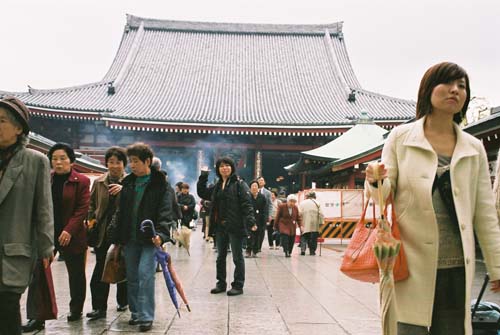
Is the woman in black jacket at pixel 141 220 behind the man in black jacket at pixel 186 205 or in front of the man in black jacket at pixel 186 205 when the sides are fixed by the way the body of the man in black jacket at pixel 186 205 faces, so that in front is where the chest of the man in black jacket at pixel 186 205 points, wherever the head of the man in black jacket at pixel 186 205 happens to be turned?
in front

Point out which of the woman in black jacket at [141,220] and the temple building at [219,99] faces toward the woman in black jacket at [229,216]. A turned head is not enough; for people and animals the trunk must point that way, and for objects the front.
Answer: the temple building

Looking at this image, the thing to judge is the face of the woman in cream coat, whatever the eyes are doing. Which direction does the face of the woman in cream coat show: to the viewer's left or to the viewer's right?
to the viewer's right

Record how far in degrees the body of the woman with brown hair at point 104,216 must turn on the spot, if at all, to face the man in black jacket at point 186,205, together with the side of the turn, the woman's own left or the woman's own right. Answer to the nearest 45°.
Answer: approximately 180°

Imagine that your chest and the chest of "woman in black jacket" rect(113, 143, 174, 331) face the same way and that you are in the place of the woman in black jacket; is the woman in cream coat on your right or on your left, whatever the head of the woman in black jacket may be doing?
on your left

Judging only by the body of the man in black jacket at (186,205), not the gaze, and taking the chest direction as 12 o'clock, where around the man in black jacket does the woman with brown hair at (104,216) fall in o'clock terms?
The woman with brown hair is roughly at 12 o'clock from the man in black jacket.

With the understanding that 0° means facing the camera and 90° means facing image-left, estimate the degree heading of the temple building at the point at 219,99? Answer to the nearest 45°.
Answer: approximately 0°

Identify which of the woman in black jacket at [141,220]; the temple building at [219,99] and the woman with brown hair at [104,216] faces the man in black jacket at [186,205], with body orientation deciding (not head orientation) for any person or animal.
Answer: the temple building

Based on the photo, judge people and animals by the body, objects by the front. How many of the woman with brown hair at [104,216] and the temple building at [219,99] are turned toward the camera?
2

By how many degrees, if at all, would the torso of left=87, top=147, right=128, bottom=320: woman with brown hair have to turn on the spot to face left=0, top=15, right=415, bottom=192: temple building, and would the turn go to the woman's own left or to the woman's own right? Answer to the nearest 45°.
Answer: approximately 180°

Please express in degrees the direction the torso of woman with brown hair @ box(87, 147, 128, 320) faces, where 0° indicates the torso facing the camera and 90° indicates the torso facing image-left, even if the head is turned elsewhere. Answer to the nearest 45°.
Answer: approximately 0°

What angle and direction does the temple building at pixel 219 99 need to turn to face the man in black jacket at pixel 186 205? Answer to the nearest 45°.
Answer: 0° — it already faces them
